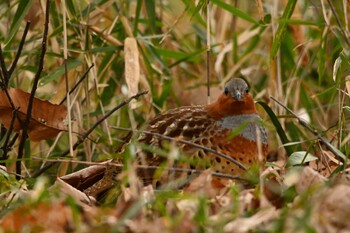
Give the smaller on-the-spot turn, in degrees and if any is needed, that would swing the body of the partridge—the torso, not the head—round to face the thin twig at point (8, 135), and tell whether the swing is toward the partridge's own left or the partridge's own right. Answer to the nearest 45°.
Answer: approximately 135° to the partridge's own right

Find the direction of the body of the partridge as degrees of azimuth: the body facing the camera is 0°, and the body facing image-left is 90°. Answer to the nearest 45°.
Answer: approximately 315°

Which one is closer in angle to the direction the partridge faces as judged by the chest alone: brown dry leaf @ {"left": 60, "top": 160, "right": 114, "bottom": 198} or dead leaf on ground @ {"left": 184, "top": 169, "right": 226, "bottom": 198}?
the dead leaf on ground

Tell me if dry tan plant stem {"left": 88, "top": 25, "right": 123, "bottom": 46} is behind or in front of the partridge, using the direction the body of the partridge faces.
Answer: behind

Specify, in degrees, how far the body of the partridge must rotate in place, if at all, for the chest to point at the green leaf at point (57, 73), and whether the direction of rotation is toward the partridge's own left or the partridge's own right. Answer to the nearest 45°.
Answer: approximately 180°

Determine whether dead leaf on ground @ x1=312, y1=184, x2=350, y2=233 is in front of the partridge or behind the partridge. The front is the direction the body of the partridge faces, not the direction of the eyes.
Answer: in front

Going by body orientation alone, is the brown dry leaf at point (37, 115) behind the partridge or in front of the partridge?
behind

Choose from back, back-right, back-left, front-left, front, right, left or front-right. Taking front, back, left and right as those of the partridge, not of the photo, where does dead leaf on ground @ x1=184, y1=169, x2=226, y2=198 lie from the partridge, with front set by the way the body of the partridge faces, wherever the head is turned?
front-right
